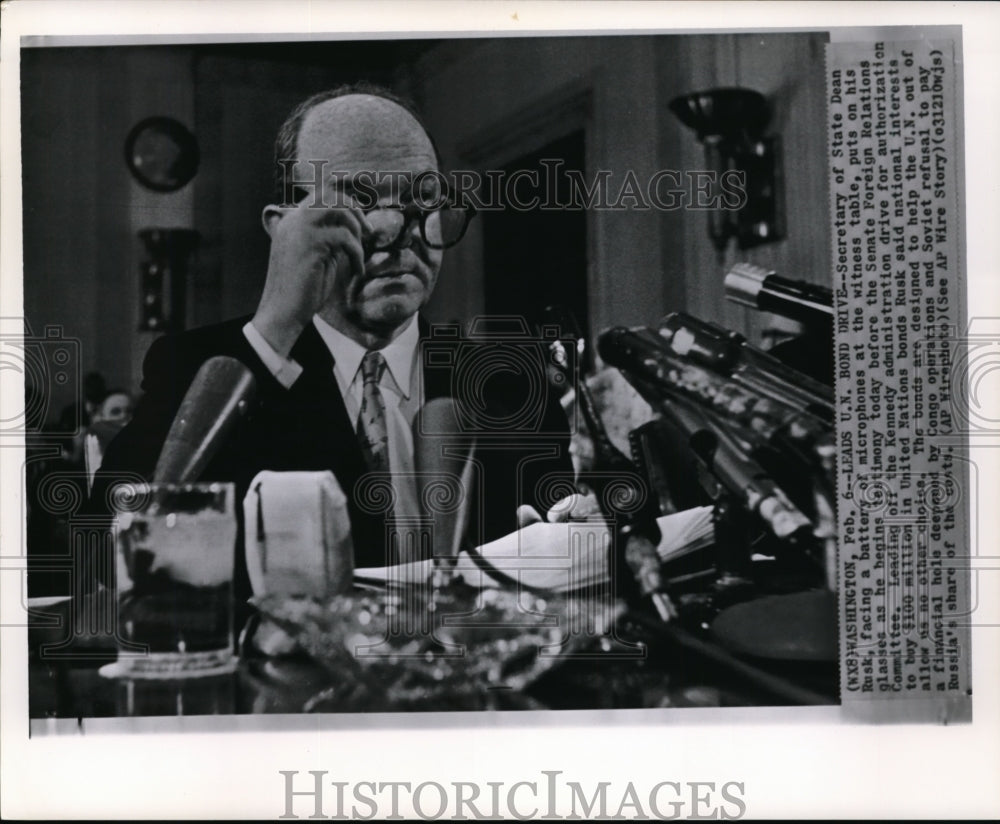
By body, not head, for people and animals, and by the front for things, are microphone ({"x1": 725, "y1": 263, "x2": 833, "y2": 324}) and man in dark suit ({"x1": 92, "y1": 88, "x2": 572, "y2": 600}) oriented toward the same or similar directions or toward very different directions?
very different directions

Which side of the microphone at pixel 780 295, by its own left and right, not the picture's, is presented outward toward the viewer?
left

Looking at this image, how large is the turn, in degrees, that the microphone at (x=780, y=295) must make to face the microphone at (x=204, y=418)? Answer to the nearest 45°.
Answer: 0° — it already faces it

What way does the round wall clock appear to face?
toward the camera

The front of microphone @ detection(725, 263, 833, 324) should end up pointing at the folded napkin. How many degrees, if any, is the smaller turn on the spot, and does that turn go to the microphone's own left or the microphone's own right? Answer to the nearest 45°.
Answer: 0° — it already faces it

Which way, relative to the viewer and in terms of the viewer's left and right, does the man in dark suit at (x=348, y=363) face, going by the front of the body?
facing the viewer and to the right of the viewer

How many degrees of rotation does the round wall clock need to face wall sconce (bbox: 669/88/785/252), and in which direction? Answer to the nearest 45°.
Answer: approximately 90° to its left

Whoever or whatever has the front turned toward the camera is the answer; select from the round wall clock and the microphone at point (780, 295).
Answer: the round wall clock

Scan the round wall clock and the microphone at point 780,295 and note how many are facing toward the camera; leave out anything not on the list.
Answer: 1

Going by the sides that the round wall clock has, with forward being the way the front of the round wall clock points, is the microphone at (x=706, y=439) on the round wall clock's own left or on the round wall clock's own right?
on the round wall clock's own left

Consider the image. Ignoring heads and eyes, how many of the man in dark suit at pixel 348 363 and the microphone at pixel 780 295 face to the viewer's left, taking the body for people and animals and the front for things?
1

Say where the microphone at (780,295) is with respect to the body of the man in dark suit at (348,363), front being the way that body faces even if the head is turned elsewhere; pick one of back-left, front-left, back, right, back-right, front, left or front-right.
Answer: front-left
